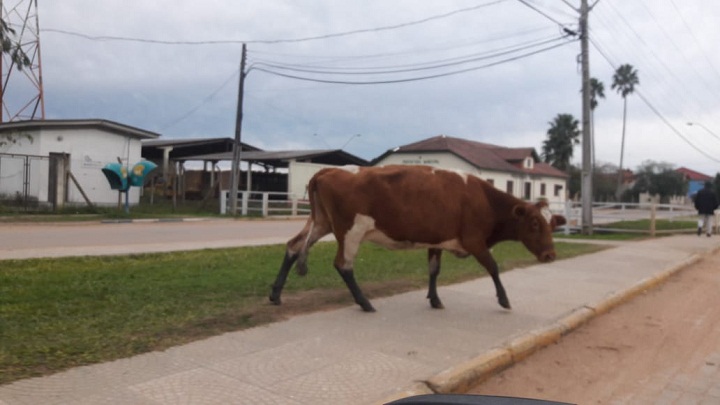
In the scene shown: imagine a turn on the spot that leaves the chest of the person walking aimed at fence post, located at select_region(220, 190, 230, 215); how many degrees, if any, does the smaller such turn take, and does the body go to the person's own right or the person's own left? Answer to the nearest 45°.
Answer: approximately 90° to the person's own left

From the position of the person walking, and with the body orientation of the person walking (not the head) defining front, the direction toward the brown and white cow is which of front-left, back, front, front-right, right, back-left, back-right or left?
back

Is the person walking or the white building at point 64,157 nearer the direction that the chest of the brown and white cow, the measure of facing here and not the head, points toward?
the person walking

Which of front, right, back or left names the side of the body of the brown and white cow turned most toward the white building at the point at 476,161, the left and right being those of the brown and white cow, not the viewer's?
left

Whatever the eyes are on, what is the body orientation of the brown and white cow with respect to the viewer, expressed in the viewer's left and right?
facing to the right of the viewer

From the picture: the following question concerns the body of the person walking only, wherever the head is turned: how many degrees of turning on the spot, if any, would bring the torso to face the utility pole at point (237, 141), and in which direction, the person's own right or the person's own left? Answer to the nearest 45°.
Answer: approximately 90° to the person's own left

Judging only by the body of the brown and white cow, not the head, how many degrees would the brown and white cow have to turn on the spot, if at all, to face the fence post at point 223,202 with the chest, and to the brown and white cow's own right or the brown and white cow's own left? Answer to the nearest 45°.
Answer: approximately 135° to the brown and white cow's own left

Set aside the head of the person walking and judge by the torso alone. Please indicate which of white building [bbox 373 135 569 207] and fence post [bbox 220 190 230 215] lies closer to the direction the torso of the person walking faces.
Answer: the white building

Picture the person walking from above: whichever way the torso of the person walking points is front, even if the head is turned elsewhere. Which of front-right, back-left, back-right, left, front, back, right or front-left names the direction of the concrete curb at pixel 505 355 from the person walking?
back

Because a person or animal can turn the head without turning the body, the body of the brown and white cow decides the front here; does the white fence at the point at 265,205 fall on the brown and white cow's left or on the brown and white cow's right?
on the brown and white cow's left

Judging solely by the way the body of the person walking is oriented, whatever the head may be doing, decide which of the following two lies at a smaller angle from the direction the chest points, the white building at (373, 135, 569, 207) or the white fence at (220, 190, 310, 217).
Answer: the white building

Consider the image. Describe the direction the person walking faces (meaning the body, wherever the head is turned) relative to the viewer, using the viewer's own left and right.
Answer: facing away from the viewer

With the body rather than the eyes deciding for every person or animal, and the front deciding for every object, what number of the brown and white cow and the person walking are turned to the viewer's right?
1
